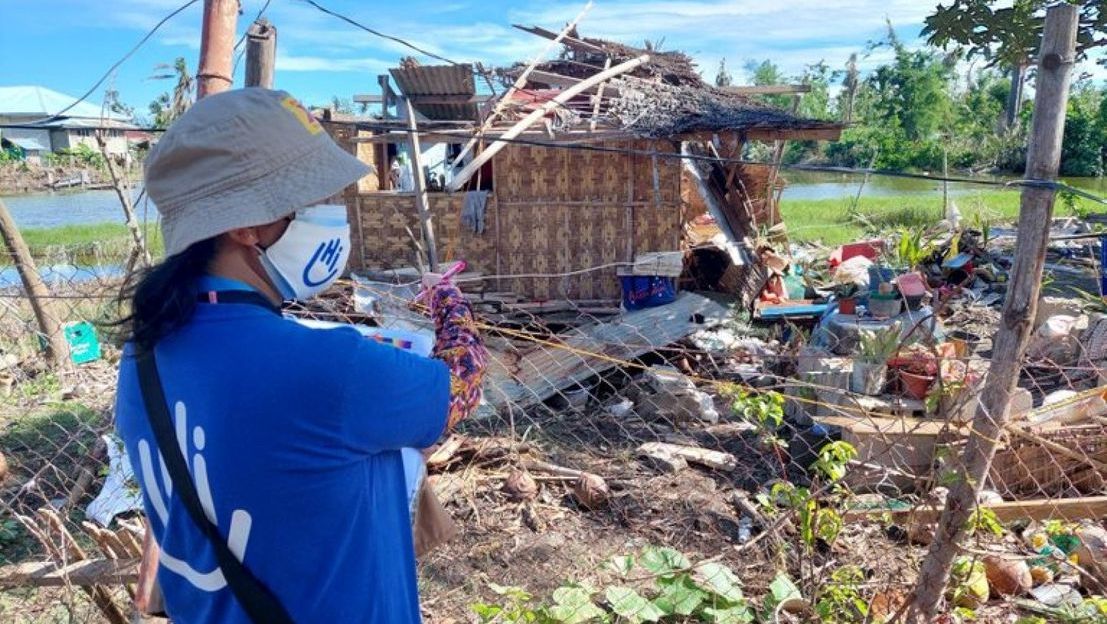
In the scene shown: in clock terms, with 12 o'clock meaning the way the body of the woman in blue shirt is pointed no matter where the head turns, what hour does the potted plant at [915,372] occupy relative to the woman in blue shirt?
The potted plant is roughly at 12 o'clock from the woman in blue shirt.

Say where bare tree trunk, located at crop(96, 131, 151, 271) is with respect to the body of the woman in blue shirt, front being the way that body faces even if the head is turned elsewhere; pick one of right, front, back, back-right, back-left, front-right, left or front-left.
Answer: front-left

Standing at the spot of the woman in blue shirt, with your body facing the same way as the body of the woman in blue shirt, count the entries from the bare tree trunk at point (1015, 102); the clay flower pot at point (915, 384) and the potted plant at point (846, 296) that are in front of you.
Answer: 3

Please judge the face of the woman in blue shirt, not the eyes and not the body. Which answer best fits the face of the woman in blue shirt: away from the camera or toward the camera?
away from the camera

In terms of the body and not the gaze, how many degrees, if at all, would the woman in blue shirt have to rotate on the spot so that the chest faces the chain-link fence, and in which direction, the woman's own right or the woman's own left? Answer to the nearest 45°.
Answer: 0° — they already face it

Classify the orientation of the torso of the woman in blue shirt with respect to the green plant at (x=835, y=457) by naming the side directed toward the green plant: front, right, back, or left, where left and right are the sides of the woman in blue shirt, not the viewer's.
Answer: front

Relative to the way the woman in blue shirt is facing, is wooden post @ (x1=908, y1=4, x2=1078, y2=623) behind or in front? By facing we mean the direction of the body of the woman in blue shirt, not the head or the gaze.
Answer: in front

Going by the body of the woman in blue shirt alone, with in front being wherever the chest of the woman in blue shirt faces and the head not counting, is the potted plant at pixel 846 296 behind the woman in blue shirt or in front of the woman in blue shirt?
in front

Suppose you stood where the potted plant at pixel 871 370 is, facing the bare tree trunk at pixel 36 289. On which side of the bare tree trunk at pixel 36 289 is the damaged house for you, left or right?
right

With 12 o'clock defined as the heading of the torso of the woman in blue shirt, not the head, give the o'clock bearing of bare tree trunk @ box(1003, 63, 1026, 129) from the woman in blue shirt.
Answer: The bare tree trunk is roughly at 12 o'clock from the woman in blue shirt.

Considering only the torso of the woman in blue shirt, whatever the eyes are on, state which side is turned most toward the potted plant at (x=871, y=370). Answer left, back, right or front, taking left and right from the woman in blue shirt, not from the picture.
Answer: front

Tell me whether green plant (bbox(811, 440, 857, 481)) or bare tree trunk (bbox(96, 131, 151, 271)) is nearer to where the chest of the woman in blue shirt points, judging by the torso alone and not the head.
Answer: the green plant

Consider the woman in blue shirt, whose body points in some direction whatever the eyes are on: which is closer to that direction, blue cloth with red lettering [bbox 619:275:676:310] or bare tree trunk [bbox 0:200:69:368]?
the blue cloth with red lettering

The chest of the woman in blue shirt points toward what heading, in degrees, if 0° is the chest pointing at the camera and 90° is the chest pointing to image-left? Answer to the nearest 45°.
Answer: approximately 225°
